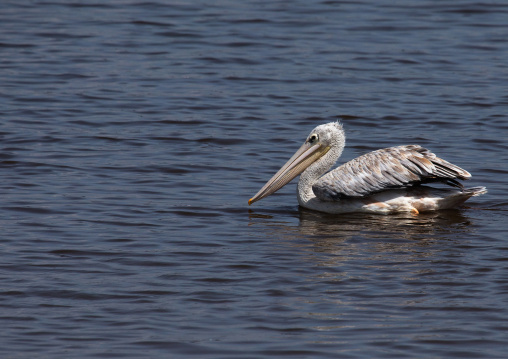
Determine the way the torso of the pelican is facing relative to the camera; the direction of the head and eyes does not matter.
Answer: to the viewer's left
